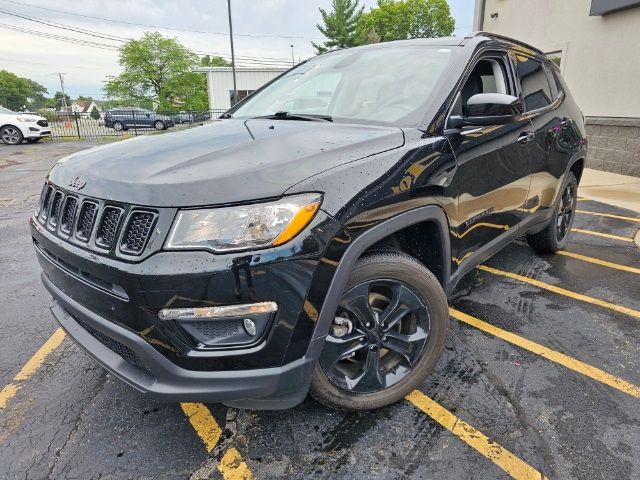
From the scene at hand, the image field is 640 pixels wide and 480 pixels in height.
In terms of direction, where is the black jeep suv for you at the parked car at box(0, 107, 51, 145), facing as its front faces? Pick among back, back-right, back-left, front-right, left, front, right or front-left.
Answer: front-right

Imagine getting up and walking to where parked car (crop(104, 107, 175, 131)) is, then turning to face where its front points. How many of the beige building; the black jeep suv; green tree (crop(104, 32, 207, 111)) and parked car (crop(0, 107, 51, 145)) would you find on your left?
1

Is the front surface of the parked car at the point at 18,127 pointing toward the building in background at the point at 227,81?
no

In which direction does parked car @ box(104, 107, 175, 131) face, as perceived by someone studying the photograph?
facing to the right of the viewer

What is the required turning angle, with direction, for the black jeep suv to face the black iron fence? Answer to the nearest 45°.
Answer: approximately 90° to its right

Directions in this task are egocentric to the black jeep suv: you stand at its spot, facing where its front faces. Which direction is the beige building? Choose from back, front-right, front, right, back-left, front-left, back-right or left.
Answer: back

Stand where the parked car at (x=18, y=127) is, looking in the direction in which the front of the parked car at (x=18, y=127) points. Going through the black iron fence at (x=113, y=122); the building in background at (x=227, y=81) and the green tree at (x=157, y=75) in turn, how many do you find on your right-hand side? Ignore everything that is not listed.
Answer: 0

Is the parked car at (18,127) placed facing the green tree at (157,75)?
no

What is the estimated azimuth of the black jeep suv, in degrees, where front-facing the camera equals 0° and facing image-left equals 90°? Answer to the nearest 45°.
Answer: approximately 45°

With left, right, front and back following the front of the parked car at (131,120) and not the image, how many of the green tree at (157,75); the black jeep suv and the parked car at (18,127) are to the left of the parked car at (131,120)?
1

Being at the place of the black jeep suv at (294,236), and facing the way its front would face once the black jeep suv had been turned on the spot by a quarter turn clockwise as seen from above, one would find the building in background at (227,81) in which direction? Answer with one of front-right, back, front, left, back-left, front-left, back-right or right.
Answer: front-right

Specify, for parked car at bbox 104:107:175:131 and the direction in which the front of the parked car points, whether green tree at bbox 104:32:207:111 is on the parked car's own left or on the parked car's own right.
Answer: on the parked car's own left

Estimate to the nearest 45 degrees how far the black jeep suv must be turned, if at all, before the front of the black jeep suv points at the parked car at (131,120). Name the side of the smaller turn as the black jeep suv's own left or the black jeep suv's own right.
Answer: approximately 135° to the black jeep suv's own right

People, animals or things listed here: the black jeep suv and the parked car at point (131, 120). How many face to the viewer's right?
1

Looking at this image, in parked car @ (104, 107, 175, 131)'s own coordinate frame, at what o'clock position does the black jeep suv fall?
The black jeep suv is roughly at 3 o'clock from the parked car.
